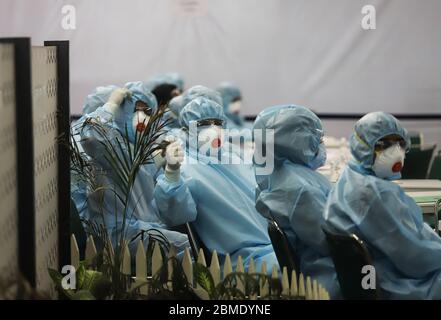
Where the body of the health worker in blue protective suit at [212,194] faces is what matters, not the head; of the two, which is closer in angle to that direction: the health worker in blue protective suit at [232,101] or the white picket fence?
the white picket fence
